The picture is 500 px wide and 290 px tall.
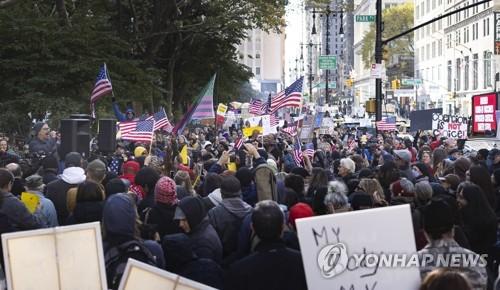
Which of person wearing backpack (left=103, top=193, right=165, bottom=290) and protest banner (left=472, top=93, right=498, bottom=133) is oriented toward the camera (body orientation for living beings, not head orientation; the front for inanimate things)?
the protest banner

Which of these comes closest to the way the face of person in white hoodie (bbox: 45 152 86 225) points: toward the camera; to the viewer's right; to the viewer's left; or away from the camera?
away from the camera

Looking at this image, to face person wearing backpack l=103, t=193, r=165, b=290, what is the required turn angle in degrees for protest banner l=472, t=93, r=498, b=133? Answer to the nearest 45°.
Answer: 0° — it already faces them

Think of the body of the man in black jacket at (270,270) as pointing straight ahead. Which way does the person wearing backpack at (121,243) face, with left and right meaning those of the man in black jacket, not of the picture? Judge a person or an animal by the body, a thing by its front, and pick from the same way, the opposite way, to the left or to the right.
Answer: the same way

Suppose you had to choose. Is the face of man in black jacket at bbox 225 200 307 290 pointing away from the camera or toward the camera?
away from the camera

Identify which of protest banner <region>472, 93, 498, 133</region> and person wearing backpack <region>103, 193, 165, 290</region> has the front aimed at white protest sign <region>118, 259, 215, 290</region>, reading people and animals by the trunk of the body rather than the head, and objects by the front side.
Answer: the protest banner

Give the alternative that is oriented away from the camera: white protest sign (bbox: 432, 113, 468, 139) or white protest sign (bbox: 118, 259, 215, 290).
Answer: white protest sign (bbox: 118, 259, 215, 290)

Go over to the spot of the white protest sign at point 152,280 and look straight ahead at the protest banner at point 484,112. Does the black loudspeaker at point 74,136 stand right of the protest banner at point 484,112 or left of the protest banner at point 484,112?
left

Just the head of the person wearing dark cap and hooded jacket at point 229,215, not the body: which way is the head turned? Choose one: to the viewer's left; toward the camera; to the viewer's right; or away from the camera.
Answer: away from the camera

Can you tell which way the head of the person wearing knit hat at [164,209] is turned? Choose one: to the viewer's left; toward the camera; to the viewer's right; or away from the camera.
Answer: away from the camera

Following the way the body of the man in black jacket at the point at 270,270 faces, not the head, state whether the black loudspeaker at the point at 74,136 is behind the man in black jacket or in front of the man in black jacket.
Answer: in front

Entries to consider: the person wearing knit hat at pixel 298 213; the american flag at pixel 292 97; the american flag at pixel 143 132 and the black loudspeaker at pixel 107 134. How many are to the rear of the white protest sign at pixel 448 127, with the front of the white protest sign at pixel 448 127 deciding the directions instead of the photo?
0

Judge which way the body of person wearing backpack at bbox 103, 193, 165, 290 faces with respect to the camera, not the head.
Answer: away from the camera

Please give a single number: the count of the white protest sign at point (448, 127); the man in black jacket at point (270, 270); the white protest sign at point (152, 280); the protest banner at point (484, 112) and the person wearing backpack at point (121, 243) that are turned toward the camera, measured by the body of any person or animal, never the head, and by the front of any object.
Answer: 2

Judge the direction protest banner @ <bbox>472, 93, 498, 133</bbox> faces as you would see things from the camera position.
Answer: facing the viewer

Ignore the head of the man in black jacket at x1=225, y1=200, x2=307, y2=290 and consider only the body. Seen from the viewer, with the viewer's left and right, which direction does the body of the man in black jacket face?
facing away from the viewer

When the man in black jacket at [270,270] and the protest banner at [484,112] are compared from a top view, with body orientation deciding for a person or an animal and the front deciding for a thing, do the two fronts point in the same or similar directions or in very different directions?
very different directions

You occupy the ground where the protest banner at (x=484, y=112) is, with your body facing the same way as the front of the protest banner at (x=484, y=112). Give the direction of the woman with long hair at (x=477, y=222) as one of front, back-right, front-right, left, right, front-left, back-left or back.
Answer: front

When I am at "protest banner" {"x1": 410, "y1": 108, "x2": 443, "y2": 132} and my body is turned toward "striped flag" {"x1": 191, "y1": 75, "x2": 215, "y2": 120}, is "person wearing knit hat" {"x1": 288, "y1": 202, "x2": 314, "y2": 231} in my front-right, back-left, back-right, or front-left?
front-left

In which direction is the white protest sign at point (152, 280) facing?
away from the camera

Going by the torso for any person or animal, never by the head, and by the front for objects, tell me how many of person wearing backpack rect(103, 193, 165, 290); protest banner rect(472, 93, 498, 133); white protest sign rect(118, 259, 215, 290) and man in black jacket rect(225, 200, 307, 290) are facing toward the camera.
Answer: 1
